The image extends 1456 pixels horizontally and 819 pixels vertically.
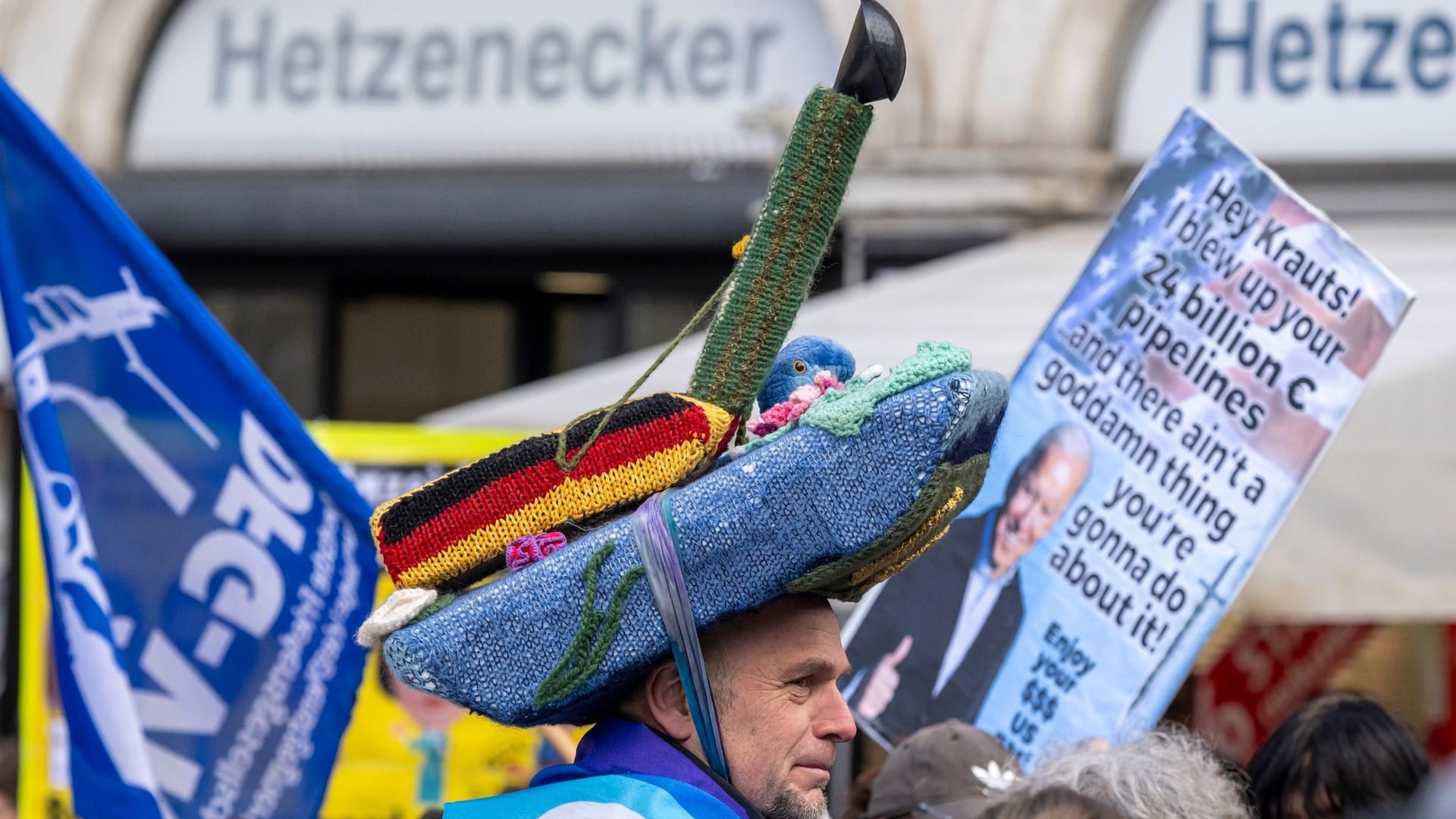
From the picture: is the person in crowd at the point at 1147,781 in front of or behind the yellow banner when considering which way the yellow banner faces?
in front

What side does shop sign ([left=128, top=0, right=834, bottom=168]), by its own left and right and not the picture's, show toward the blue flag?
front

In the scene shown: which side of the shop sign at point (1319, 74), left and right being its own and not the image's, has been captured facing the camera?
front

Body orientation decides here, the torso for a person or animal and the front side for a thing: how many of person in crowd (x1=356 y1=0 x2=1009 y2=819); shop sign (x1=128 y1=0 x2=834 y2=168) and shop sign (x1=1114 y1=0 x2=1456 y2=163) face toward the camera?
2

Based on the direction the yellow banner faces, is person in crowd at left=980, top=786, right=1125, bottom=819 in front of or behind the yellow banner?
in front

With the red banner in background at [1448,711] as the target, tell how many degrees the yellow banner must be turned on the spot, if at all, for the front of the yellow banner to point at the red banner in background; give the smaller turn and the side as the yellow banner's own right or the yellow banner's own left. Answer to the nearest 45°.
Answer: approximately 90° to the yellow banner's own left

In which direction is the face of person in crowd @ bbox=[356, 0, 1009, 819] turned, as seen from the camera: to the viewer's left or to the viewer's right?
to the viewer's right

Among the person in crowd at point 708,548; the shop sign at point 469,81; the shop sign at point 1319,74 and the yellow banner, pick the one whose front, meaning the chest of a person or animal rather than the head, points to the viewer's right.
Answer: the person in crowd

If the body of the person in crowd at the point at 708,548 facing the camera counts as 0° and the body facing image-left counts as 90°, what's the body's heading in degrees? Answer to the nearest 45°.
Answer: approximately 270°

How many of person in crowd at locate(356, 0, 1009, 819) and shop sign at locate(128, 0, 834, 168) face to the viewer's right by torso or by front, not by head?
1

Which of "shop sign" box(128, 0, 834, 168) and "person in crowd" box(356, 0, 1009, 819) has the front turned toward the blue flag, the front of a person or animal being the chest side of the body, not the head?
the shop sign

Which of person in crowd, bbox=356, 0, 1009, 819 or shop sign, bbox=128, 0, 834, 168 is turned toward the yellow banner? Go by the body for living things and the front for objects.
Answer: the shop sign

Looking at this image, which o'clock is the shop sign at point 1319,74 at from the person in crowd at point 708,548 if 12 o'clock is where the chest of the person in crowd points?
The shop sign is roughly at 10 o'clock from the person in crowd.

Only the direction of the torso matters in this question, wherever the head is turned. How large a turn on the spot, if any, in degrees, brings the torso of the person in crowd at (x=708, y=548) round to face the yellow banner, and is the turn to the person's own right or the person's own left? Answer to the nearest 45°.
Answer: approximately 90° to the person's own left

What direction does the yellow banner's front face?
toward the camera
